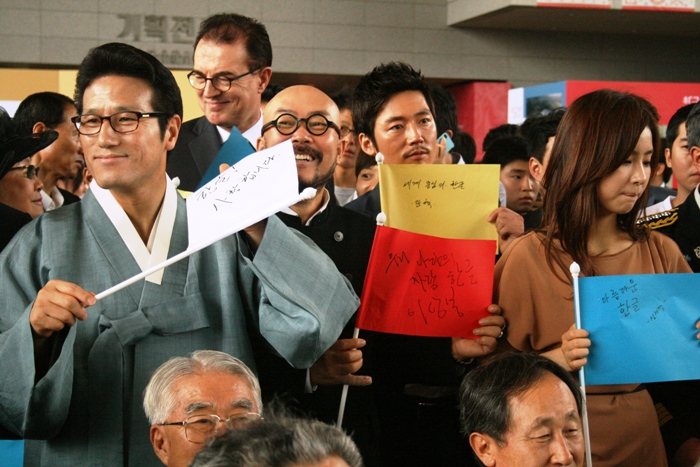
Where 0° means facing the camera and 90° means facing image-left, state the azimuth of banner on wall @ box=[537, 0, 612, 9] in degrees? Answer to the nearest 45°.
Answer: approximately 0°

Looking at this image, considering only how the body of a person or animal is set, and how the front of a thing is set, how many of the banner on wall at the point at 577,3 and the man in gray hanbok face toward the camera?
2

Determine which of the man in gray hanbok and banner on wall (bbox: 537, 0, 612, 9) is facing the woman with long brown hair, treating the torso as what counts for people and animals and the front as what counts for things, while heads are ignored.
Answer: the banner on wall

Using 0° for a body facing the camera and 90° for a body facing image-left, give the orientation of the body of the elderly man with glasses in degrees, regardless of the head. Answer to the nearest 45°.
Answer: approximately 315°

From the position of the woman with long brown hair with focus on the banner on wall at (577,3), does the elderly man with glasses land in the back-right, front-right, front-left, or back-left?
back-left

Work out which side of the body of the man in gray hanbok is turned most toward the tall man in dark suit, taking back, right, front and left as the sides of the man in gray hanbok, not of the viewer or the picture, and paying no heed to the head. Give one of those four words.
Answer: back

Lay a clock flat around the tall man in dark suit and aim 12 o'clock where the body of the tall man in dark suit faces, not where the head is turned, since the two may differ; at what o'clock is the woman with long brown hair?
The woman with long brown hair is roughly at 9 o'clock from the tall man in dark suit.

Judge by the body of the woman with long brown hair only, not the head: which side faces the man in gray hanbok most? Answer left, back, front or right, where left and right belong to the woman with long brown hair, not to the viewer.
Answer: right

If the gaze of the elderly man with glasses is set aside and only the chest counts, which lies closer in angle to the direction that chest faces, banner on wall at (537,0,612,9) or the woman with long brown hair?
the woman with long brown hair
